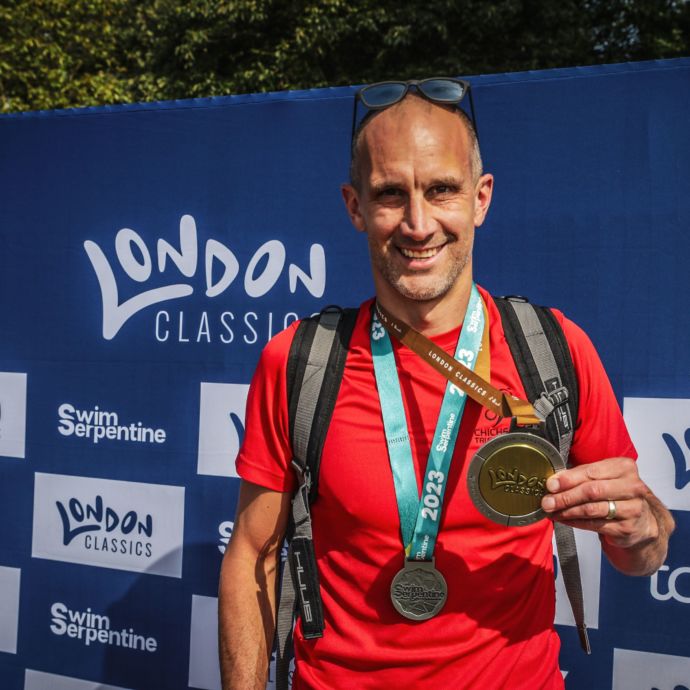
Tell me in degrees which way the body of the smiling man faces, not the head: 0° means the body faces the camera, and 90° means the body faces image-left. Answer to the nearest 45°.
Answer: approximately 0°
